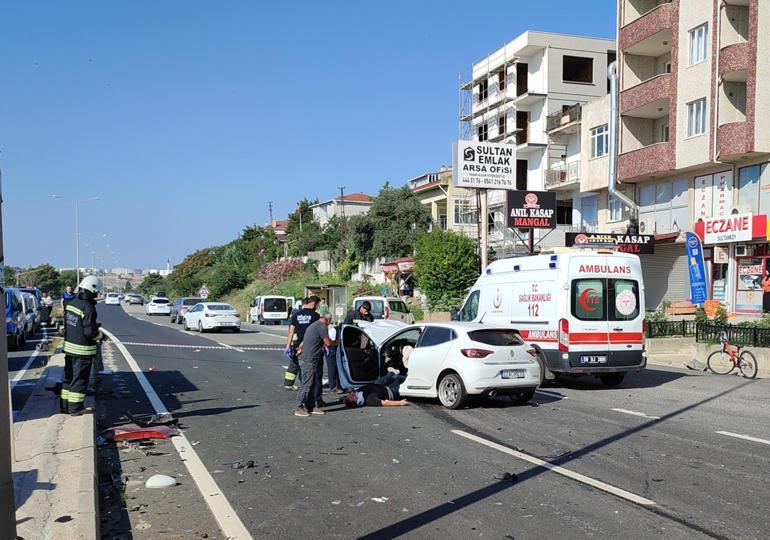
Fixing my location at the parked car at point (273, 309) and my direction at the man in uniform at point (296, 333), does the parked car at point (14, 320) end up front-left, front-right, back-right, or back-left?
front-right

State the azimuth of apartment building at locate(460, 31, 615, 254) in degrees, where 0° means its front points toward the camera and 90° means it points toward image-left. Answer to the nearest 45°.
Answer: approximately 45°

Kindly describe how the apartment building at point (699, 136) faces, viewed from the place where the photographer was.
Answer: facing the viewer and to the left of the viewer

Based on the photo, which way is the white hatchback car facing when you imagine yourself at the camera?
facing away from the viewer and to the left of the viewer

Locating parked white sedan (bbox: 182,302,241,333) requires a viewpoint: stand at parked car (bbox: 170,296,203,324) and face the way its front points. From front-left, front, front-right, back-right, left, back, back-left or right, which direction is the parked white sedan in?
back-left

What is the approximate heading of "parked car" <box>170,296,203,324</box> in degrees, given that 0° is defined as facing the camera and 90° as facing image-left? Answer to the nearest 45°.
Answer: approximately 135°

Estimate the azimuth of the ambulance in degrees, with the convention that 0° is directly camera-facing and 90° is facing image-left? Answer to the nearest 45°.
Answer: approximately 135°

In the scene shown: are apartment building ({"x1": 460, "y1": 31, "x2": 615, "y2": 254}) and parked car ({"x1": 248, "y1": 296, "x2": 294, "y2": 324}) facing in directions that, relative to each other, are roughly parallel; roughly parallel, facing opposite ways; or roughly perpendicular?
roughly perpendicular
